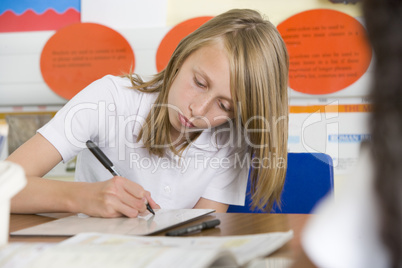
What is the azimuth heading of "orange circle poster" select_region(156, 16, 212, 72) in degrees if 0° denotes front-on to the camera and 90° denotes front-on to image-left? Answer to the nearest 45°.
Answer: approximately 0°

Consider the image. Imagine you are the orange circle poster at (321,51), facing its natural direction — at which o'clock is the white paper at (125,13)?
The white paper is roughly at 3 o'clock from the orange circle poster.

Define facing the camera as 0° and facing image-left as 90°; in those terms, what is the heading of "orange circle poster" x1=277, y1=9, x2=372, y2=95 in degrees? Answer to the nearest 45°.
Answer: approximately 0°

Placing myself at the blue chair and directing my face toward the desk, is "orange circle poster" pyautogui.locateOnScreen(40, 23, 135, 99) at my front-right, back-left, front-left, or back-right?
back-right

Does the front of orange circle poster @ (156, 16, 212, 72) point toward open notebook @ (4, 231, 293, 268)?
yes

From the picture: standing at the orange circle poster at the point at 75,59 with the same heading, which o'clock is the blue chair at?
The blue chair is roughly at 11 o'clock from the orange circle poster.

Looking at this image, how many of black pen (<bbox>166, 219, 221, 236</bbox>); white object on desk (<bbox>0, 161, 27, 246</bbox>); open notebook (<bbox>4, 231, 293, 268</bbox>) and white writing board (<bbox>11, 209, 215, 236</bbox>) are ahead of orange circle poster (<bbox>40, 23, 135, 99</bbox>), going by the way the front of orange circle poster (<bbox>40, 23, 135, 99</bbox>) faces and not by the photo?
4

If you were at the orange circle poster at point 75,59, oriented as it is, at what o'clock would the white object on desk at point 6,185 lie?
The white object on desk is roughly at 12 o'clock from the orange circle poster.
